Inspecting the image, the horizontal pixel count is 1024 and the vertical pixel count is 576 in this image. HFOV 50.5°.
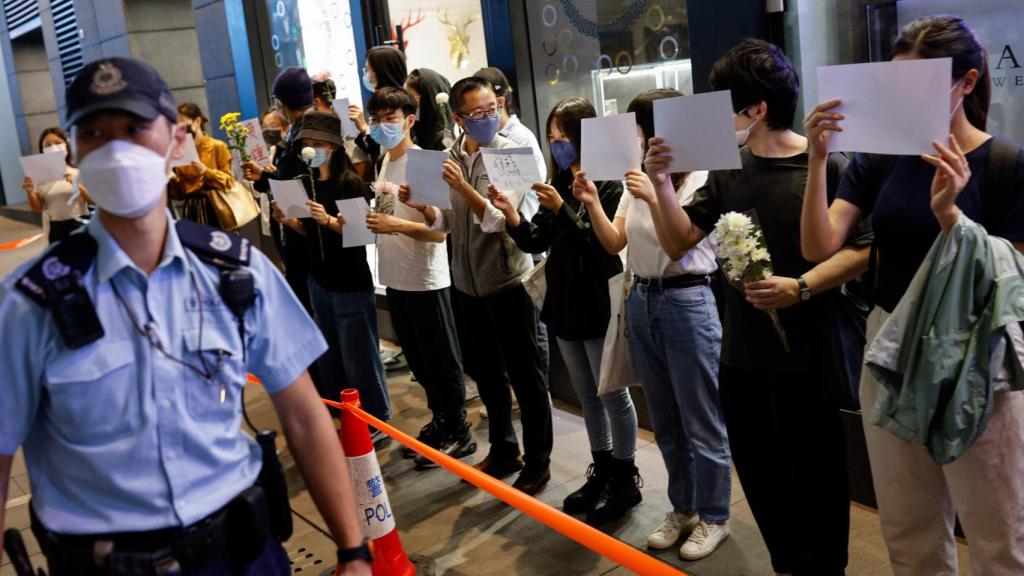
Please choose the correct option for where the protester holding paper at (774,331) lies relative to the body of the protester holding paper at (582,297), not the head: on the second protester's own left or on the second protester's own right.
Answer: on the second protester's own left

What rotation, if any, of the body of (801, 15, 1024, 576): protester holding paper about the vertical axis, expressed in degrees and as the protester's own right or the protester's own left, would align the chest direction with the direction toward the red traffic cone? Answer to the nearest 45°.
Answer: approximately 45° to the protester's own right

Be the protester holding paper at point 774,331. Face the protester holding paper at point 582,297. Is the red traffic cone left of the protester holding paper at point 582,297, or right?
left

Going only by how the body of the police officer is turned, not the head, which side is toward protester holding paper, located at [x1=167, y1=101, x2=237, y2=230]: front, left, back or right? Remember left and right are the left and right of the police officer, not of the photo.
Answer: back

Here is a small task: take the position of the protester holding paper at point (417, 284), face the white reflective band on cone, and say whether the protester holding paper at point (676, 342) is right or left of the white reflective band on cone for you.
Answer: left

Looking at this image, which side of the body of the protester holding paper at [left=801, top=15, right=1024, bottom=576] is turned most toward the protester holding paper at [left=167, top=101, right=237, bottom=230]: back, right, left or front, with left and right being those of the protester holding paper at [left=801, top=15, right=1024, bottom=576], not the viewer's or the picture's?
right

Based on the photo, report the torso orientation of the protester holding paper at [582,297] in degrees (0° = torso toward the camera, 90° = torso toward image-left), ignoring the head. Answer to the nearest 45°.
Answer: approximately 45°

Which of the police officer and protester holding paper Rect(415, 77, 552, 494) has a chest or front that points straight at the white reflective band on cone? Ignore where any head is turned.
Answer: the protester holding paper

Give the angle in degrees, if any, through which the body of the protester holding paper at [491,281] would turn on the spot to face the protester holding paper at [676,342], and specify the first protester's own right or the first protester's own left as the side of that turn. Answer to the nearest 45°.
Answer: approximately 90° to the first protester's own left

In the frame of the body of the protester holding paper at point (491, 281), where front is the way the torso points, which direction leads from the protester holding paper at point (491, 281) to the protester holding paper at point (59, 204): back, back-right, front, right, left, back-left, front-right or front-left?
right

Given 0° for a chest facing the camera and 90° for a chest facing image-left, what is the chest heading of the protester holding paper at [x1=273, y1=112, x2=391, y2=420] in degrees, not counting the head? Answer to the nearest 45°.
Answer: approximately 45°
